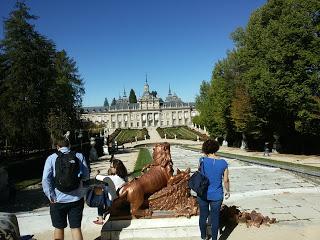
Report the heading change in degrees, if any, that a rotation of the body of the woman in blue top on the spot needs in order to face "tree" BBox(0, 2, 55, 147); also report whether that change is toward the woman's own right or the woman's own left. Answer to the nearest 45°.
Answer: approximately 45° to the woman's own left

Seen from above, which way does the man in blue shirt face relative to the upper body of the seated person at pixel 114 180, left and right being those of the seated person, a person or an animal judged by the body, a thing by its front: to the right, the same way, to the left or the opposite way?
to the right

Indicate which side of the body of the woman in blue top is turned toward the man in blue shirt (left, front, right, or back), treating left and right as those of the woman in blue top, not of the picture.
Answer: left

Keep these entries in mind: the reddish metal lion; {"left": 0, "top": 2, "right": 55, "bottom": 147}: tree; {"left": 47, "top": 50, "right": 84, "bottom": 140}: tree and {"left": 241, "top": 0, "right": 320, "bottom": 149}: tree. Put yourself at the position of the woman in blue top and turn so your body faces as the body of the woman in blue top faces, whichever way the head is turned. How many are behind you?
0

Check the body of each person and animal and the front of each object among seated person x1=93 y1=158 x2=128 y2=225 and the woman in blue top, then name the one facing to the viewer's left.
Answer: the seated person

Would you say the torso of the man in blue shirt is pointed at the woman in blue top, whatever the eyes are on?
no

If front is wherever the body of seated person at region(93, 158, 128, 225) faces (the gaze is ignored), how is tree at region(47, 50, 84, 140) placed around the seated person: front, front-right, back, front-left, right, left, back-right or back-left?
right

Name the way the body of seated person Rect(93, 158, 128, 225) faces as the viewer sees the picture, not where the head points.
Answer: to the viewer's left

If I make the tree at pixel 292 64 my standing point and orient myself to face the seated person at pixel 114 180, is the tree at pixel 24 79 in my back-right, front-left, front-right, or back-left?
front-right

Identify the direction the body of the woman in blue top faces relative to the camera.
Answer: away from the camera

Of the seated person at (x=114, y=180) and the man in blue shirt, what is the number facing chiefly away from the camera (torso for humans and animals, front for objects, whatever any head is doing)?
1

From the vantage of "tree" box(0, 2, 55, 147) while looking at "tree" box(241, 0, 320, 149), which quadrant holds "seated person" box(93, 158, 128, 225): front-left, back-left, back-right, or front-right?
front-right

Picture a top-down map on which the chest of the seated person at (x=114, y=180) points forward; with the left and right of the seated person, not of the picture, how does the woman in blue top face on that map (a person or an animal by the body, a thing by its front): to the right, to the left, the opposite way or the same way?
to the right

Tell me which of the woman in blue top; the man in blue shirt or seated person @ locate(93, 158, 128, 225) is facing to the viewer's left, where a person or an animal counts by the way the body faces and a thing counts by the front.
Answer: the seated person

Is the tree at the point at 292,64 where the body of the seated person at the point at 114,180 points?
no

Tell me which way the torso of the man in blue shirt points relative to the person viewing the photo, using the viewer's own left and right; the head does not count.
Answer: facing away from the viewer

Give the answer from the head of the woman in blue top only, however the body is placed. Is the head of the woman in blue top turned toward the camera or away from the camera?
away from the camera

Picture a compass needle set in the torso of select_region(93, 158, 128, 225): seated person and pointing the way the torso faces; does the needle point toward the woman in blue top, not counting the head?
no
